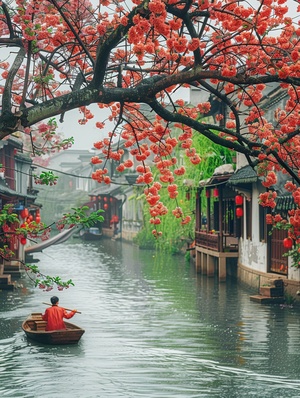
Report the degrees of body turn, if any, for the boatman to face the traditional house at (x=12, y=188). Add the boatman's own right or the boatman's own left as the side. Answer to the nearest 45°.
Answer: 0° — they already face it

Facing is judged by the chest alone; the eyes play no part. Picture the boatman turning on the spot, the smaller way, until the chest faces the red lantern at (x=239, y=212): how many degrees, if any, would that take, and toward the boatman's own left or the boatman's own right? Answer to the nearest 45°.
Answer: approximately 45° to the boatman's own right

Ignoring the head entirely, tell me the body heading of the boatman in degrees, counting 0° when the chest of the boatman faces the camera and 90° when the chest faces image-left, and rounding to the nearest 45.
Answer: approximately 180°

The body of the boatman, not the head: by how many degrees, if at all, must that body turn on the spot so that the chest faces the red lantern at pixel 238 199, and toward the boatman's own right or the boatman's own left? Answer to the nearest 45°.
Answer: approximately 45° to the boatman's own right
